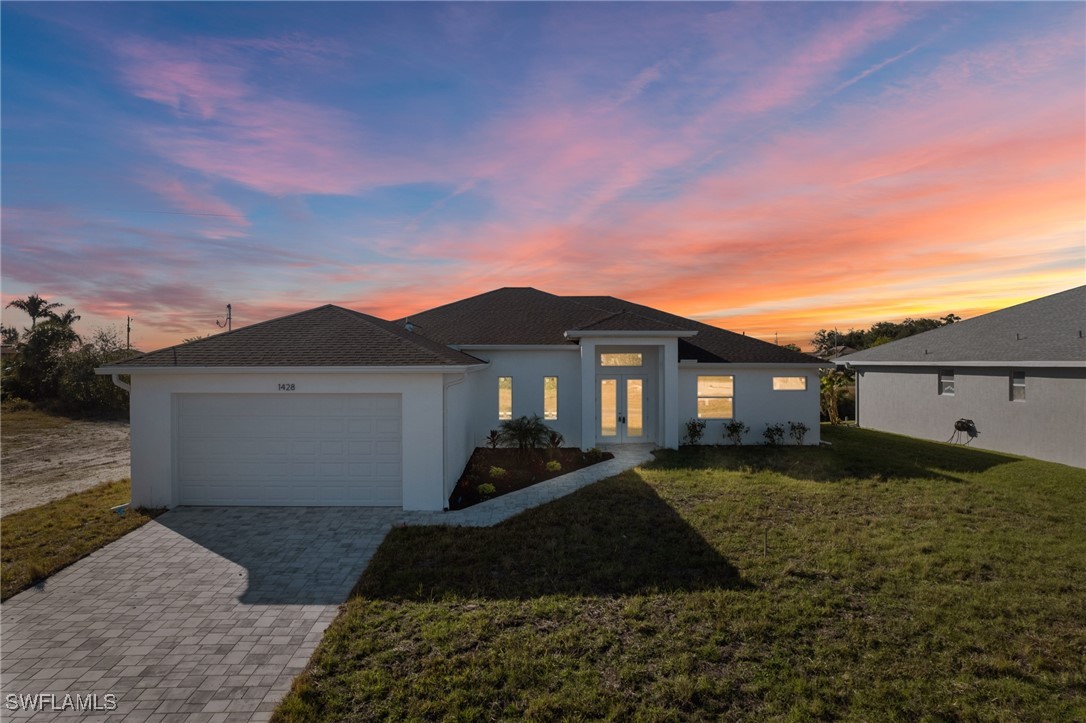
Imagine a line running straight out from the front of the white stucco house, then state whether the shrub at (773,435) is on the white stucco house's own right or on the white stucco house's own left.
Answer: on the white stucco house's own left

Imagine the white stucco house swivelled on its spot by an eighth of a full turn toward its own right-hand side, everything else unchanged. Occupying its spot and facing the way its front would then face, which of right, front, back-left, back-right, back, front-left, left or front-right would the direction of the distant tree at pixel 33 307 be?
right

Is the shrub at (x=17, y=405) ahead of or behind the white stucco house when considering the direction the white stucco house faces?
behind

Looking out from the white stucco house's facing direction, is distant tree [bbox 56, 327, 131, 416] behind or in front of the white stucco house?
behind

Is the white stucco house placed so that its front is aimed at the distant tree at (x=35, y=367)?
no

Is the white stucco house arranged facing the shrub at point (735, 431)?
no

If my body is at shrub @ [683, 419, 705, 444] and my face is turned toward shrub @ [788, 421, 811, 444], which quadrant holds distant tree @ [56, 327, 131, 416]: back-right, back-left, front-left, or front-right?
back-left

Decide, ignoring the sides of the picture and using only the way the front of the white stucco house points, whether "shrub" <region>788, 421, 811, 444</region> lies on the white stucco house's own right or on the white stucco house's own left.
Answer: on the white stucco house's own left

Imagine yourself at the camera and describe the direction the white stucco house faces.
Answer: facing the viewer

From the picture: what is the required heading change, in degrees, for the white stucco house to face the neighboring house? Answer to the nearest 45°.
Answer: approximately 90° to its left

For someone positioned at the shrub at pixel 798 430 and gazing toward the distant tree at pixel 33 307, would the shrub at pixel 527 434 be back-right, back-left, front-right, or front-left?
front-left

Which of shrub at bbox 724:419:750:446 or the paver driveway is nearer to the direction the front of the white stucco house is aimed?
the paver driveway

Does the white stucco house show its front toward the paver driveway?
yes
